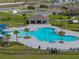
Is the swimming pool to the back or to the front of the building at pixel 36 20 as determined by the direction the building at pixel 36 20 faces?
to the front

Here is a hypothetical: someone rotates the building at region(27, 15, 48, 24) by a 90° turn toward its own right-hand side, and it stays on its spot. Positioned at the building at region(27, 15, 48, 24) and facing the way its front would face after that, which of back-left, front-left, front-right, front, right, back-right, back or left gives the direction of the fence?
left

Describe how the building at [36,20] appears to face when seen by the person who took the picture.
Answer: facing the viewer
